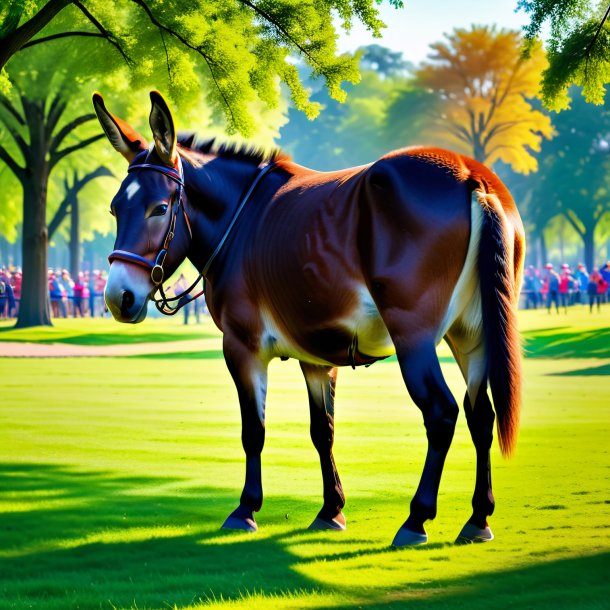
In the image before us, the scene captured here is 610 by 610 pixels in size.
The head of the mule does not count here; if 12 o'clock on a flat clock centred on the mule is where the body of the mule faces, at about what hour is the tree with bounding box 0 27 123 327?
The tree is roughly at 1 o'clock from the mule.

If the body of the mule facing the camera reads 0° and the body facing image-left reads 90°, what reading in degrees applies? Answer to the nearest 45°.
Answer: approximately 135°

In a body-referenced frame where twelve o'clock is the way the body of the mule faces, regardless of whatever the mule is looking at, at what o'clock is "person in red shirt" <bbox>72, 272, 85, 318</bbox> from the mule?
The person in red shirt is roughly at 1 o'clock from the mule.
